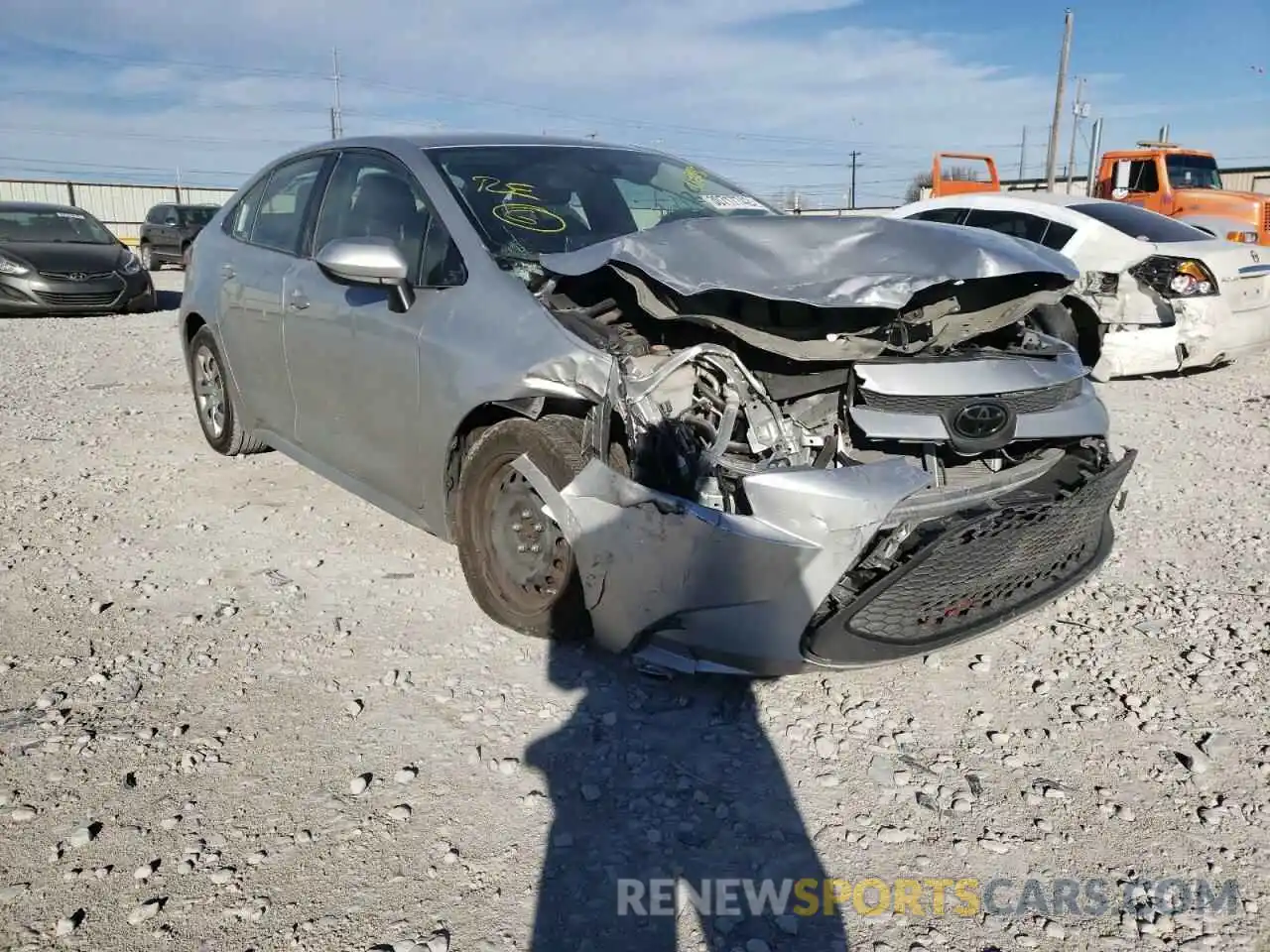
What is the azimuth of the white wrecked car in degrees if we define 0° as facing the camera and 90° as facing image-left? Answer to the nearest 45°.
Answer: approximately 135°

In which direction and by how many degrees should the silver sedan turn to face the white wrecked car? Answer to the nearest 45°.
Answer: approximately 90° to its left

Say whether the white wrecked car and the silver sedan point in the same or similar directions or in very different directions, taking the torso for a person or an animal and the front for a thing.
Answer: very different directions

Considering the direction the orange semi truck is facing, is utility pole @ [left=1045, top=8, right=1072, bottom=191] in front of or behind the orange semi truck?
behind

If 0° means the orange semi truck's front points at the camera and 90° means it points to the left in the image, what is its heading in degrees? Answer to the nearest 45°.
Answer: approximately 315°

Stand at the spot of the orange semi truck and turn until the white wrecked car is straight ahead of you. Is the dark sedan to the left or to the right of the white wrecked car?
right

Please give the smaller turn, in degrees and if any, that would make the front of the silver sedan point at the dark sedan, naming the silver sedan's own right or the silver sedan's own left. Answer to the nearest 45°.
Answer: approximately 180°

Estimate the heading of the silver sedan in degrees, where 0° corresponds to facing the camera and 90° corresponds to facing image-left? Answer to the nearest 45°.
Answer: approximately 315°

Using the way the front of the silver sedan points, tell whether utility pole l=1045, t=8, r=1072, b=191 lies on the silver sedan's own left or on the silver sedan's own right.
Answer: on the silver sedan's own left

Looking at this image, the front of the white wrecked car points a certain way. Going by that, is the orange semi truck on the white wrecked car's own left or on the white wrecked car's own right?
on the white wrecked car's own right
